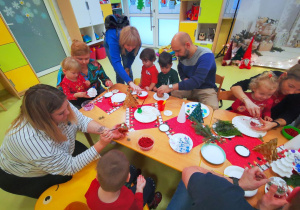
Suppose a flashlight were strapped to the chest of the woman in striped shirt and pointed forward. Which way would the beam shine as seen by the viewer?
to the viewer's right

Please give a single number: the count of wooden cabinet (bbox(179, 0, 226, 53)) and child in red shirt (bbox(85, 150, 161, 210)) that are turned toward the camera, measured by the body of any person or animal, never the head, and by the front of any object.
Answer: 1

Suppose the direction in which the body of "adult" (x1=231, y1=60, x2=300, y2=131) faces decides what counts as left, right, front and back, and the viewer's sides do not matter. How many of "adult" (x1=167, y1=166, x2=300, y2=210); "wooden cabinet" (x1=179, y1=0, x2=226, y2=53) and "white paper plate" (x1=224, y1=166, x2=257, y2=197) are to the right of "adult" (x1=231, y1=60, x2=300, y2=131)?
1

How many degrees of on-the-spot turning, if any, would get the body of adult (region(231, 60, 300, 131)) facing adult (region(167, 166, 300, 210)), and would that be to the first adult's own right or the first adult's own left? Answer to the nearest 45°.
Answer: approximately 45° to the first adult's own left

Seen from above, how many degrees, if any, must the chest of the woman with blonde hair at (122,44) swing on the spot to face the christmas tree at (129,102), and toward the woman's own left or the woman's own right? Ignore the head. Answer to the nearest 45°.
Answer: approximately 45° to the woman's own right

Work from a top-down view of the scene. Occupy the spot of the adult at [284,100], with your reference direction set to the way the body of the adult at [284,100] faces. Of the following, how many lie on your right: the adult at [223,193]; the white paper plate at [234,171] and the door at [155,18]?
1

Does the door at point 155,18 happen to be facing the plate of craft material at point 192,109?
yes

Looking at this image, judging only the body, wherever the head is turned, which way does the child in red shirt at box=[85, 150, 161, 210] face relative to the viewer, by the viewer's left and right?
facing away from the viewer and to the right of the viewer

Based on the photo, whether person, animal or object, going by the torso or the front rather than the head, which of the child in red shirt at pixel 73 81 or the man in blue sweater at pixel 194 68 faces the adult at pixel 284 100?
the child in red shirt

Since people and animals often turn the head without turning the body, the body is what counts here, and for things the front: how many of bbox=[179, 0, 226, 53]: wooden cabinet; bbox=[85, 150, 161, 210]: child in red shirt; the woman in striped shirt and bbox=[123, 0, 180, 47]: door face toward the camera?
2

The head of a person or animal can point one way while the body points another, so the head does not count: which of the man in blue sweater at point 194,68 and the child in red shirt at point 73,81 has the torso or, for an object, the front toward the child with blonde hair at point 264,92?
the child in red shirt

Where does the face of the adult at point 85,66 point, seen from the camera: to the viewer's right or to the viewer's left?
to the viewer's right

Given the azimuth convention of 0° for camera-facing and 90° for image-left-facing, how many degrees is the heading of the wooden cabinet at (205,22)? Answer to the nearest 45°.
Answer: approximately 0°
